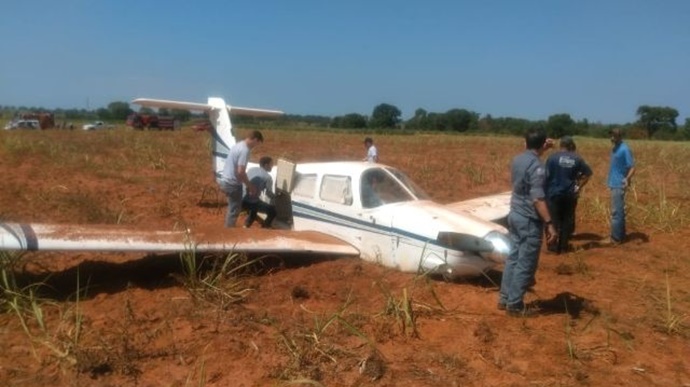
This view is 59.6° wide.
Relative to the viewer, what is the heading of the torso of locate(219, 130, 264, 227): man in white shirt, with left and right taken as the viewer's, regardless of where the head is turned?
facing to the right of the viewer

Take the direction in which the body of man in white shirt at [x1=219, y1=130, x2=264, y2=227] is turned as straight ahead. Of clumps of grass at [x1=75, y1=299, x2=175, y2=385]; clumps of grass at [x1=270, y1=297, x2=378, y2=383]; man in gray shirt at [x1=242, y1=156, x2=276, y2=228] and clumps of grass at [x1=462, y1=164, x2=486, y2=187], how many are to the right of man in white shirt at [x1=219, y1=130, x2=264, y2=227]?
2

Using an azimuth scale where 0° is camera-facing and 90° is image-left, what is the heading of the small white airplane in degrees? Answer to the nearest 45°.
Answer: approximately 315°

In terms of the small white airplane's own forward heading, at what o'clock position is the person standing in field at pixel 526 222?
The person standing in field is roughly at 12 o'clock from the small white airplane.
